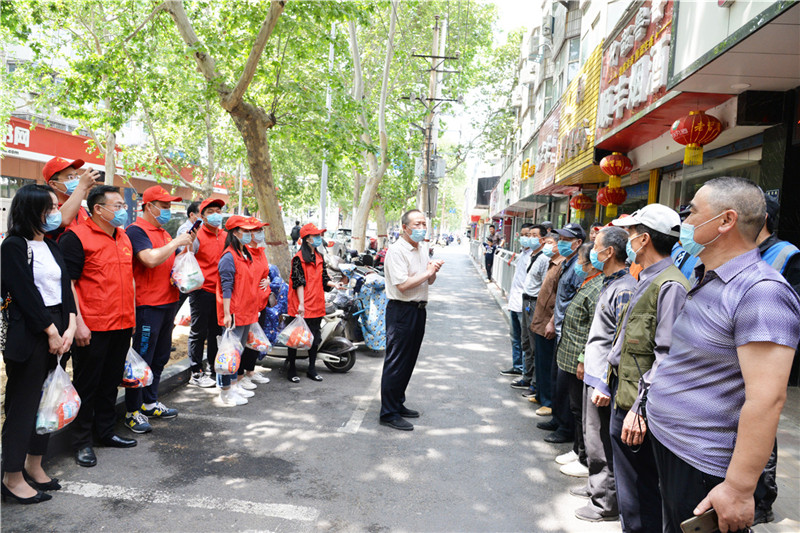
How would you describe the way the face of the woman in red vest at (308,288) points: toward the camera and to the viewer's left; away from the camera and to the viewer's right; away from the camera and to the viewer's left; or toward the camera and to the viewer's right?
toward the camera and to the viewer's right

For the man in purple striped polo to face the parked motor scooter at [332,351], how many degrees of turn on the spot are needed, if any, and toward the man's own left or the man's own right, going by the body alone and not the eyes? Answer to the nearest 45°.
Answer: approximately 45° to the man's own right

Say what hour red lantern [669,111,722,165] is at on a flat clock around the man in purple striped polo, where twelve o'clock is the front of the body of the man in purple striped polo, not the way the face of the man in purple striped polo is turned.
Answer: The red lantern is roughly at 3 o'clock from the man in purple striped polo.

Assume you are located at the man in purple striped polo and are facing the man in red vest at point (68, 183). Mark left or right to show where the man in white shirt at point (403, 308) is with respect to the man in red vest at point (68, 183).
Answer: right

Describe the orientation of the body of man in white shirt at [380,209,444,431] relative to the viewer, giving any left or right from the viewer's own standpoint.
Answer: facing the viewer and to the right of the viewer

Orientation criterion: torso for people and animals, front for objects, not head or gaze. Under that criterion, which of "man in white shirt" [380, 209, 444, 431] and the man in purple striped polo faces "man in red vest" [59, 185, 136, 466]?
the man in purple striped polo

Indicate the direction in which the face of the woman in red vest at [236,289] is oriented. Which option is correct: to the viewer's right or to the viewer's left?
to the viewer's right

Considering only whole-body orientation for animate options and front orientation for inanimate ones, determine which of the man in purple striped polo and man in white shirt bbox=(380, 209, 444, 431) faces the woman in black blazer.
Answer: the man in purple striped polo

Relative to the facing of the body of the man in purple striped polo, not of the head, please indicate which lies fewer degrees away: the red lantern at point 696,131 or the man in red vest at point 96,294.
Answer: the man in red vest

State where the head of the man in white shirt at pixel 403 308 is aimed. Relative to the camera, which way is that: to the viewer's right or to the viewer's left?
to the viewer's right

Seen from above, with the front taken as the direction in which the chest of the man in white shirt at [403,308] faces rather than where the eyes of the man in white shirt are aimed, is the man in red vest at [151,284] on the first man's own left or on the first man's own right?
on the first man's own right

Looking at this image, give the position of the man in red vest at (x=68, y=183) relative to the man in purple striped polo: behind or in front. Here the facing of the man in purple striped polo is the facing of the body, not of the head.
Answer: in front

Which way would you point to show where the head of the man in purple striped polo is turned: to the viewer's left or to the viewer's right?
to the viewer's left

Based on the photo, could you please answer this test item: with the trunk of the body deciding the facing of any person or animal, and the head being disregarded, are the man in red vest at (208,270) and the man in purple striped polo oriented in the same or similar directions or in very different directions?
very different directions
